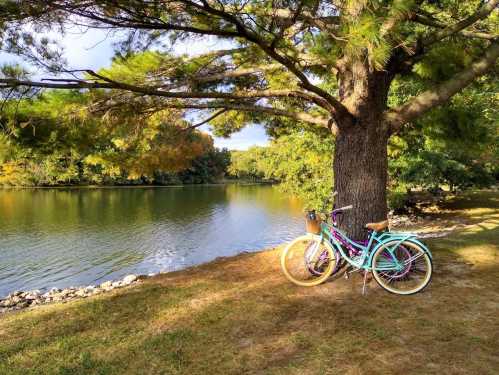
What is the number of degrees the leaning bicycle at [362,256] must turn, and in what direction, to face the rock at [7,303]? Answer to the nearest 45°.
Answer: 0° — it already faces it

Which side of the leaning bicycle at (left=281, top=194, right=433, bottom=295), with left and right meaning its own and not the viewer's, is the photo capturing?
left
